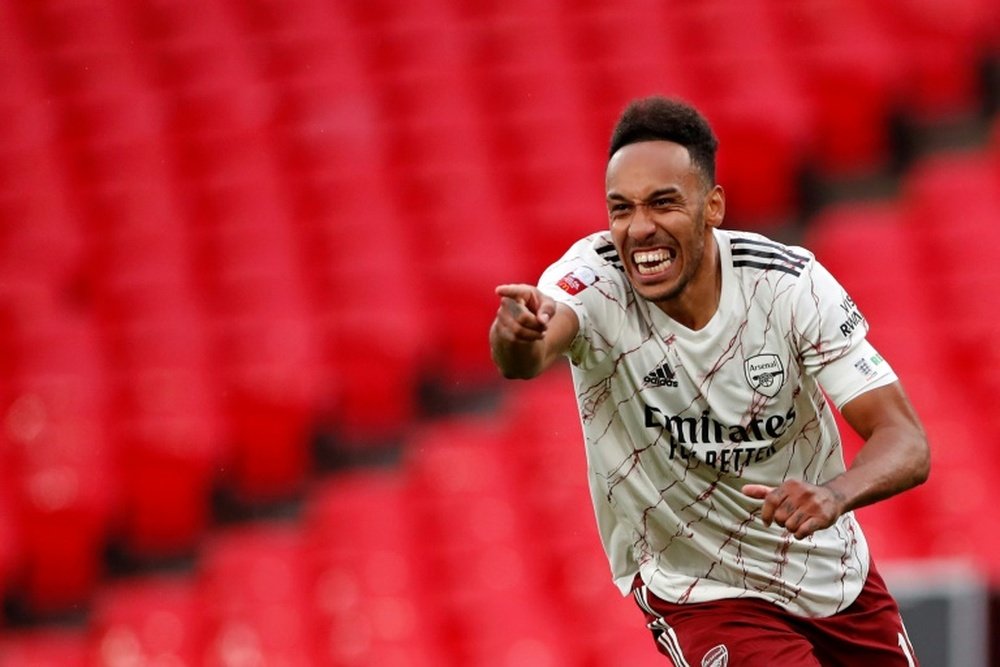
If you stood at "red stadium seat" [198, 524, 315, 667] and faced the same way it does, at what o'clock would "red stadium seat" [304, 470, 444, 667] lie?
"red stadium seat" [304, 470, 444, 667] is roughly at 9 o'clock from "red stadium seat" [198, 524, 315, 667].

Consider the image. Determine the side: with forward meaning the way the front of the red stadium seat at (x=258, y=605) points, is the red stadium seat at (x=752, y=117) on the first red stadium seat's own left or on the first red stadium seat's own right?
on the first red stadium seat's own left

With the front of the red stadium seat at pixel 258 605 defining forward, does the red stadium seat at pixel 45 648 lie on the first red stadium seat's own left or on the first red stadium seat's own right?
on the first red stadium seat's own right

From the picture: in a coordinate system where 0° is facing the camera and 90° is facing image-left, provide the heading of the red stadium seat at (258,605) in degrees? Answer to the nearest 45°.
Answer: approximately 0°

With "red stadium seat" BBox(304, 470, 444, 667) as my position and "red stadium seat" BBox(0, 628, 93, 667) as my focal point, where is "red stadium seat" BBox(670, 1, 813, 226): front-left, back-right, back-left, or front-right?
back-right

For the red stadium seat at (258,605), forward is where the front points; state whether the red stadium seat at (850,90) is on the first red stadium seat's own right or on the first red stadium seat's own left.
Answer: on the first red stadium seat's own left

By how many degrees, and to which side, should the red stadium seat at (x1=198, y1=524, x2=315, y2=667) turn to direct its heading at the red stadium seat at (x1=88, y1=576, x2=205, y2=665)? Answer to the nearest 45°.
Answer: approximately 90° to its right

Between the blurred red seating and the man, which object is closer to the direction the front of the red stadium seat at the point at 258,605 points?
the man

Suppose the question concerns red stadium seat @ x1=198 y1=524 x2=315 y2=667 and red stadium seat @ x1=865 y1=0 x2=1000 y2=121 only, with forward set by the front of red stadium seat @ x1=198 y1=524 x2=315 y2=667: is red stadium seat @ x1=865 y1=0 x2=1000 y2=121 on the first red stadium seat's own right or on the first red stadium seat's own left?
on the first red stadium seat's own left

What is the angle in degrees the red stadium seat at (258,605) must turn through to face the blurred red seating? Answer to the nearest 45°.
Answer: approximately 90° to its left
